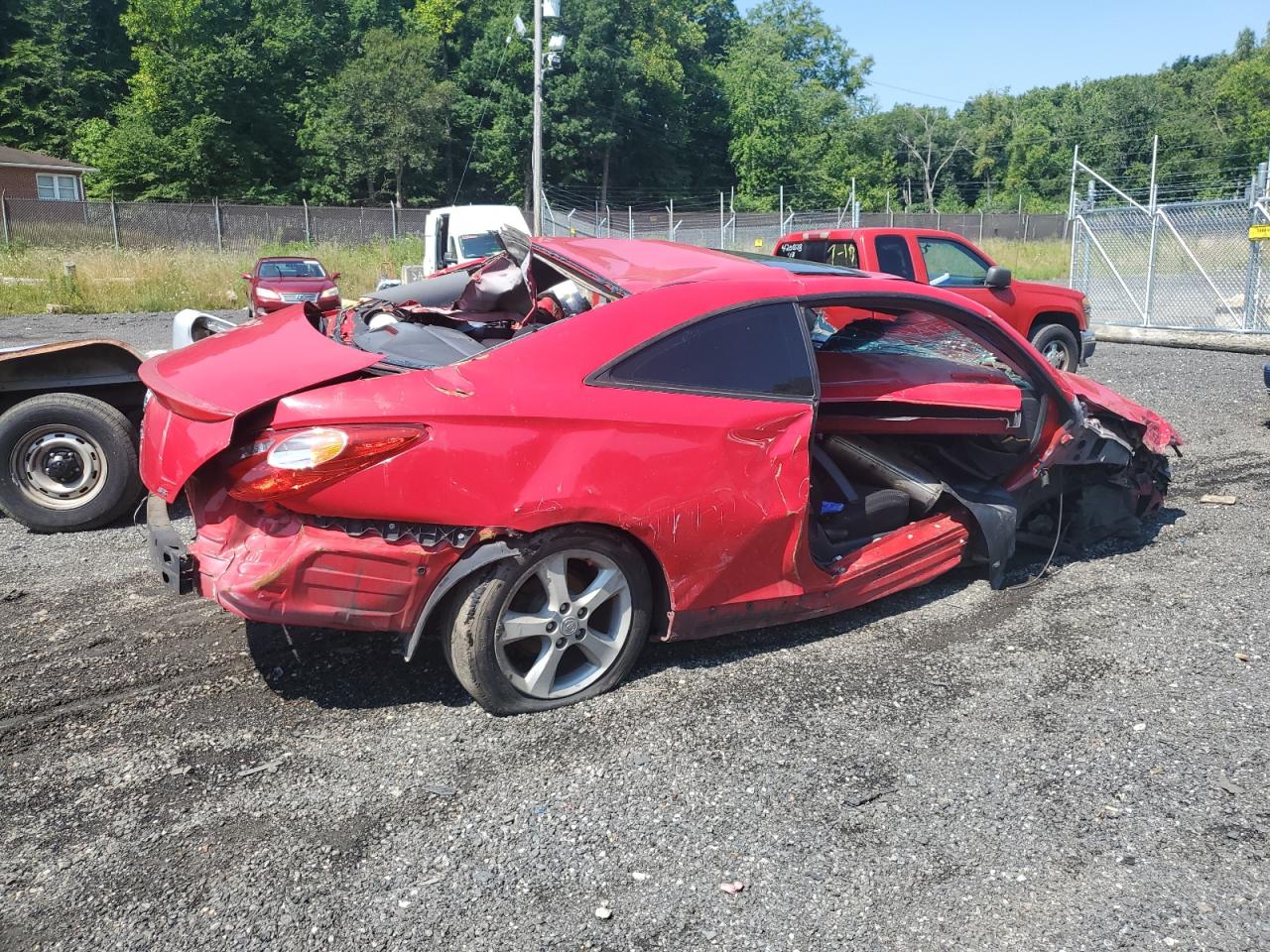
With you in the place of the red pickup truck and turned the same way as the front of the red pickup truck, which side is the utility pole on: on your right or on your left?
on your left

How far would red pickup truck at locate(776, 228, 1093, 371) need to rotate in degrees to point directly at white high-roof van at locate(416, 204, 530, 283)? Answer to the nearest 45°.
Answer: approximately 90° to its left

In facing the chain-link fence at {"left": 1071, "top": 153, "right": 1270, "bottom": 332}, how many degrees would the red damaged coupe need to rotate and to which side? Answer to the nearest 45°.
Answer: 0° — it already faces it

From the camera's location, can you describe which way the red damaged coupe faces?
facing away from the viewer and to the right of the viewer

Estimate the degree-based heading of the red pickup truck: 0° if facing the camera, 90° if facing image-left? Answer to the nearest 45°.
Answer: approximately 225°

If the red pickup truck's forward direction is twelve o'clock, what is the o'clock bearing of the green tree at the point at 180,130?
The green tree is roughly at 9 o'clock from the red pickup truck.

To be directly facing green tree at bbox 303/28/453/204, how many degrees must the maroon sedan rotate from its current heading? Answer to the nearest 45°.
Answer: approximately 180°

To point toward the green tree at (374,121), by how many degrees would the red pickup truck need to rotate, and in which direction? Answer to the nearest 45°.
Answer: approximately 90° to its left

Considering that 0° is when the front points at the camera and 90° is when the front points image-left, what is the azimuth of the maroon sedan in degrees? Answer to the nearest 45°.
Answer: approximately 0°
